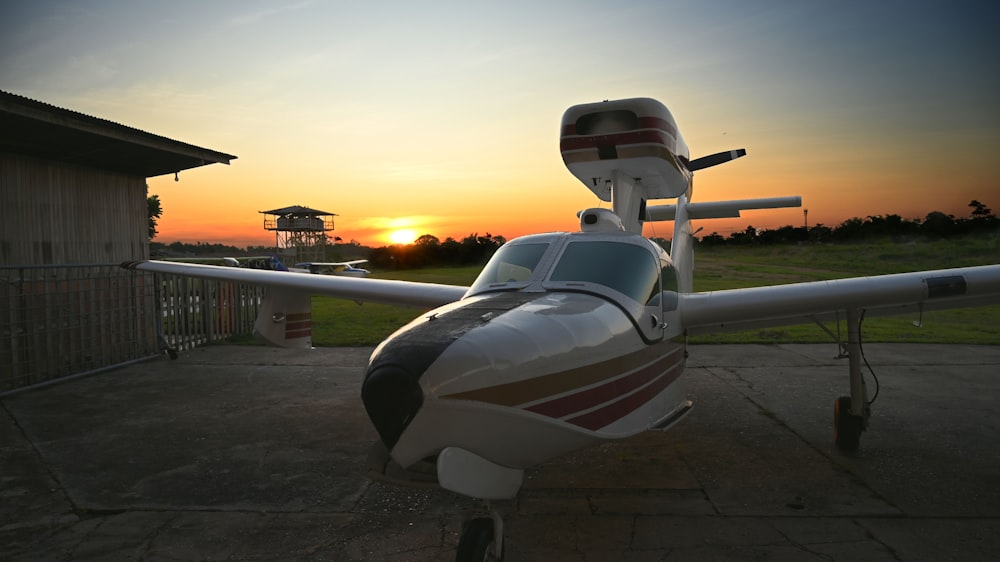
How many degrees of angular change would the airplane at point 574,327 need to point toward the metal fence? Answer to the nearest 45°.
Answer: approximately 90° to its right

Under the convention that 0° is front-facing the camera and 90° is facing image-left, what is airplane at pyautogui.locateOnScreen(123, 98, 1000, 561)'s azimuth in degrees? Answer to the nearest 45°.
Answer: approximately 45°
